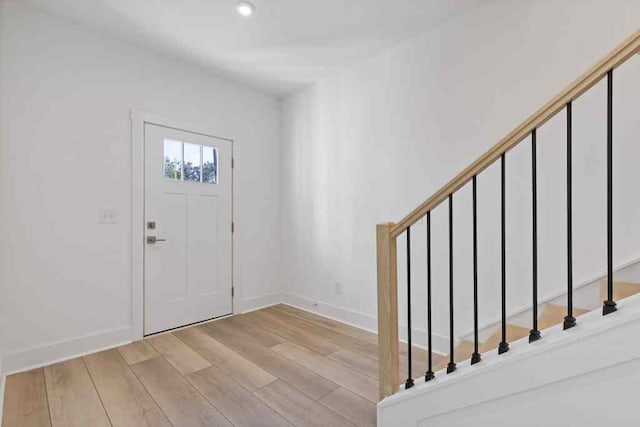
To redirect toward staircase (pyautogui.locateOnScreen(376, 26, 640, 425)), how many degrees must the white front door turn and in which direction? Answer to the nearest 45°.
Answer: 0° — it already faces it

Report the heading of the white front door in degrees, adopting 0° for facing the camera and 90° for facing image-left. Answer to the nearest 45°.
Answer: approximately 315°
